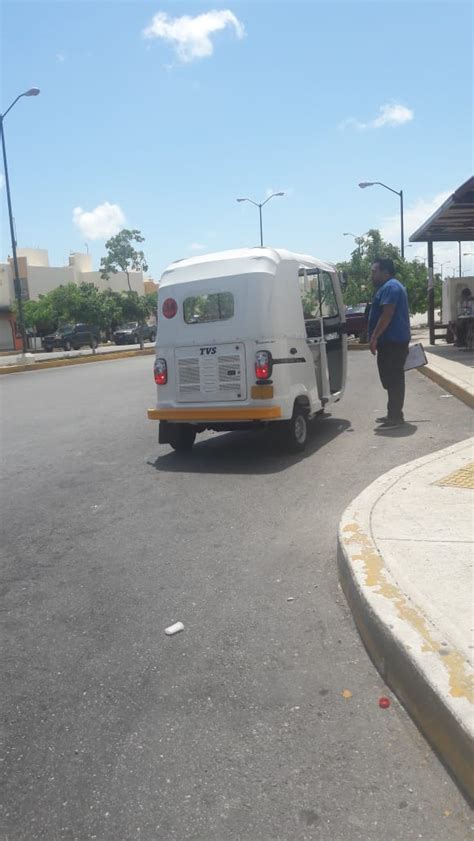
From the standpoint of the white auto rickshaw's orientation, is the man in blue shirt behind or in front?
in front

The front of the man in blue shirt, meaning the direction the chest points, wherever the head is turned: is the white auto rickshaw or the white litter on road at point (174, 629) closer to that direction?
the white auto rickshaw

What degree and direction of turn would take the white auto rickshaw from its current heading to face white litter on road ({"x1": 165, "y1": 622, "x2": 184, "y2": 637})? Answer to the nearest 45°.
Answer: approximately 135° to its right

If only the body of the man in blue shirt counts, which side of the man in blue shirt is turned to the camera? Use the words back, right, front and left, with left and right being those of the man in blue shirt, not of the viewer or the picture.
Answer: left

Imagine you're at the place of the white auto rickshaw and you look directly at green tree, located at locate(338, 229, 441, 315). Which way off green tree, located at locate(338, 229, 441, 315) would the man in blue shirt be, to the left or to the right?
right

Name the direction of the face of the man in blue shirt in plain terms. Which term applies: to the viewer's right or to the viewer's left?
to the viewer's left

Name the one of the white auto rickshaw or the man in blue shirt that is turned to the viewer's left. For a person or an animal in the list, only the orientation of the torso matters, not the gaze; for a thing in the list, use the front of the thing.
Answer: the man in blue shirt

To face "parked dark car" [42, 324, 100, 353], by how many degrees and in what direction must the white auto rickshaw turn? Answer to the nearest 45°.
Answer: approximately 45° to its left

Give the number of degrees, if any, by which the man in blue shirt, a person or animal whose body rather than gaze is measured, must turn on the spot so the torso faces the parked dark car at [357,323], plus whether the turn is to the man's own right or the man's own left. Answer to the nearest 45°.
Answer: approximately 90° to the man's own right

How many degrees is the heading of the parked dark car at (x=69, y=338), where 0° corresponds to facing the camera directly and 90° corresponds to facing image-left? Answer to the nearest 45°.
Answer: approximately 45°

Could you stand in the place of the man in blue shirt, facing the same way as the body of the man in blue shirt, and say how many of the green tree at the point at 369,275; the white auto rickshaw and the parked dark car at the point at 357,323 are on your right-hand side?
2

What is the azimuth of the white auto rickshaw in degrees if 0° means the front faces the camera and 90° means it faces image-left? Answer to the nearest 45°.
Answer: approximately 225°

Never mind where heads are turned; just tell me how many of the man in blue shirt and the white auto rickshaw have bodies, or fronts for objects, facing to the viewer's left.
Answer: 1
